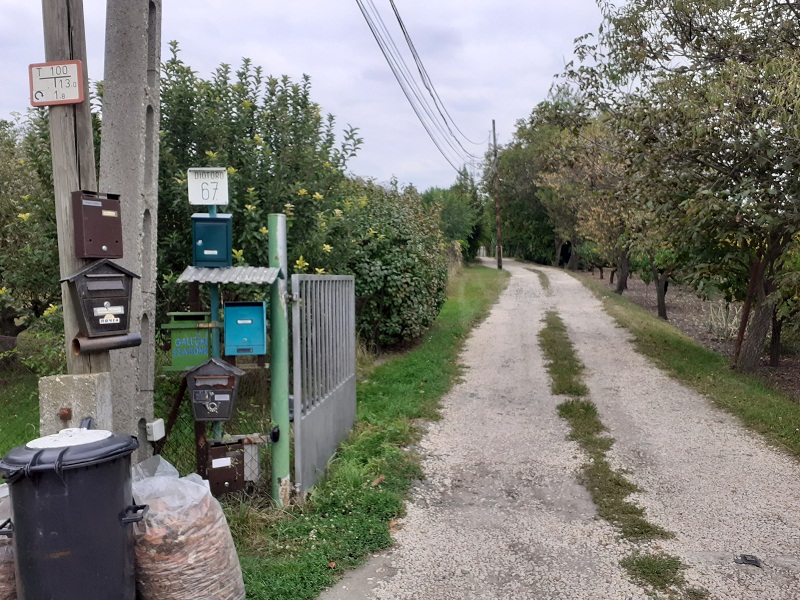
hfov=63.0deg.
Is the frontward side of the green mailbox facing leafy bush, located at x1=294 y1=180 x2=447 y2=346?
no

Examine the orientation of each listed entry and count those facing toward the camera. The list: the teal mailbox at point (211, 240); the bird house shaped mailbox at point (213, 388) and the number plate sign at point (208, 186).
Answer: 3

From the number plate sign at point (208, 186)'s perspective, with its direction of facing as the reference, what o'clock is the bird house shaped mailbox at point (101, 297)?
The bird house shaped mailbox is roughly at 1 o'clock from the number plate sign.

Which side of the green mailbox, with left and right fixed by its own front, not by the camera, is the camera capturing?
front

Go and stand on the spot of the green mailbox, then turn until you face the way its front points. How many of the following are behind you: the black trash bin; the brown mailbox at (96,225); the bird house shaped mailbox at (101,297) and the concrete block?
0

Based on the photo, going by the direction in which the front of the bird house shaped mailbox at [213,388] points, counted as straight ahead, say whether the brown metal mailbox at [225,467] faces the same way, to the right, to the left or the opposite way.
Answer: the same way

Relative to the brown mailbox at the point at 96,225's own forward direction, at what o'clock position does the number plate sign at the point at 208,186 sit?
The number plate sign is roughly at 9 o'clock from the brown mailbox.

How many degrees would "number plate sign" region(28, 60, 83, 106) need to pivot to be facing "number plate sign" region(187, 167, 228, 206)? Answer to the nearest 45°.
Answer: approximately 135° to its left

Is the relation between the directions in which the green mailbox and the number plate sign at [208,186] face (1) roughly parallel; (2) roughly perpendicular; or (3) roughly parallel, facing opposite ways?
roughly parallel

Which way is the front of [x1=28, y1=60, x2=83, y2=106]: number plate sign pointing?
toward the camera

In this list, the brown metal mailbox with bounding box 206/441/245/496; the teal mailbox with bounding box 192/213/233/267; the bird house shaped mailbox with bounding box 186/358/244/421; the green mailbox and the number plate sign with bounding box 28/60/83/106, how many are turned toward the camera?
5

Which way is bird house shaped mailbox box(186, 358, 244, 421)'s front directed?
toward the camera

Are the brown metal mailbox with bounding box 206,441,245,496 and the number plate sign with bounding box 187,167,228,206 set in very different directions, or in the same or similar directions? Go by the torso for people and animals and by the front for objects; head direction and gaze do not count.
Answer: same or similar directions

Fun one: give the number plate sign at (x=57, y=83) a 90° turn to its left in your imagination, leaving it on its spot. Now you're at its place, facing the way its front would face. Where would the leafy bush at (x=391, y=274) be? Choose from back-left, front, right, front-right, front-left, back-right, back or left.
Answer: front-left
